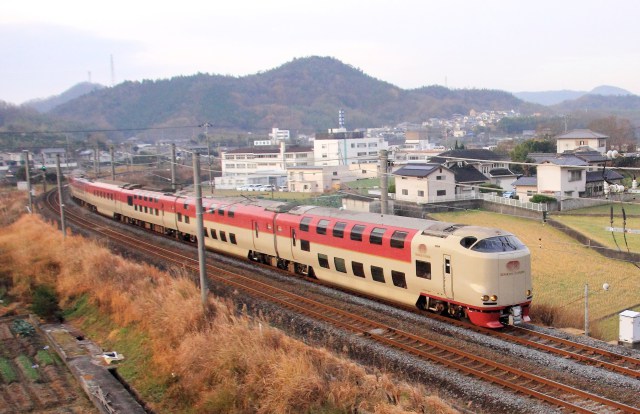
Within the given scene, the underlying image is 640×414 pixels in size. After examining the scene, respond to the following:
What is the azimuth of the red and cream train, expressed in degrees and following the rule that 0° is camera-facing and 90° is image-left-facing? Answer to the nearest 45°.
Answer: approximately 315°

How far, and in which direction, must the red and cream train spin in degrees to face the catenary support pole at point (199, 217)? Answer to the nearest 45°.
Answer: approximately 135° to its right

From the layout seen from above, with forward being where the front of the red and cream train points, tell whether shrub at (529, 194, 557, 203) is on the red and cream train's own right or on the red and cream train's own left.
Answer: on the red and cream train's own left
